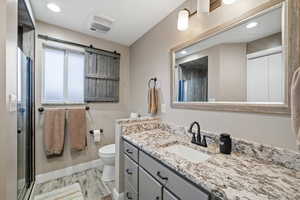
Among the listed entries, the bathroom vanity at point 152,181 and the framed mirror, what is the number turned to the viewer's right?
0

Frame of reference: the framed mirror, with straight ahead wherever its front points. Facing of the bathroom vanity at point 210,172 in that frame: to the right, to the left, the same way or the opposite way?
the same way

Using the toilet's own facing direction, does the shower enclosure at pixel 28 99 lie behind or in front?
in front

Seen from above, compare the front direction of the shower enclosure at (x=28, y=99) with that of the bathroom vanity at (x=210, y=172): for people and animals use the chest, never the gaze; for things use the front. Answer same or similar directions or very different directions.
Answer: very different directions

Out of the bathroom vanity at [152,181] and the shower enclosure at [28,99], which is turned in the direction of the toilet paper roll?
the shower enclosure

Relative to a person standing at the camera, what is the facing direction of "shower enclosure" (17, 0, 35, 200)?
facing to the right of the viewer

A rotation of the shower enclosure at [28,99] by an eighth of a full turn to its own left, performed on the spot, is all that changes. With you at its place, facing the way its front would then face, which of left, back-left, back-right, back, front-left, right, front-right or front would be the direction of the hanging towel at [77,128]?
front-right

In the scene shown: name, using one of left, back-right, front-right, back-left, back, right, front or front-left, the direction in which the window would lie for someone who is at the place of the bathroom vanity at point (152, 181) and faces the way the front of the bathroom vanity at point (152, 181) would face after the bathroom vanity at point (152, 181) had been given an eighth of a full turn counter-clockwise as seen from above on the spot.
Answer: back-right

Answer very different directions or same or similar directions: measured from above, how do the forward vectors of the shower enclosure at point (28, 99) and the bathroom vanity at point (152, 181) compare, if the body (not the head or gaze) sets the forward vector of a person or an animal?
very different directions

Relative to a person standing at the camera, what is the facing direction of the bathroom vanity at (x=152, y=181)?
facing the viewer and to the left of the viewer

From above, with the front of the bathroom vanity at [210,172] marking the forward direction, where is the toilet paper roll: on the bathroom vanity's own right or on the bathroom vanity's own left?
on the bathroom vanity's own right

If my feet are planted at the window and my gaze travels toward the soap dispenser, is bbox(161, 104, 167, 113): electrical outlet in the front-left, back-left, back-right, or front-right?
front-left
